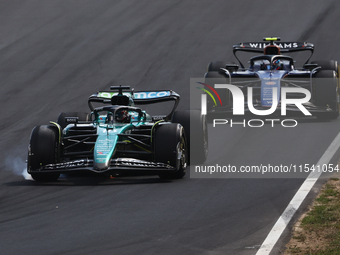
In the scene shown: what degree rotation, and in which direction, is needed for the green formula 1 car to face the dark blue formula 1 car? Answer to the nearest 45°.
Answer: approximately 135° to its left

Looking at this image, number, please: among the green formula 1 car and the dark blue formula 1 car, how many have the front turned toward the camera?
2

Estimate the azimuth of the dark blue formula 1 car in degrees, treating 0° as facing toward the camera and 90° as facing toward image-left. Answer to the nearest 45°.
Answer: approximately 0°

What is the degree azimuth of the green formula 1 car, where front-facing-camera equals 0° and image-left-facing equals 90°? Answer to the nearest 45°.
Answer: approximately 0°
